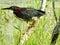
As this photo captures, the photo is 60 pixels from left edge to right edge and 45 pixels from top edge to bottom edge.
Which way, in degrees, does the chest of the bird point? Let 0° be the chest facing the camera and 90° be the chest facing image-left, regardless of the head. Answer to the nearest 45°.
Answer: approximately 90°
